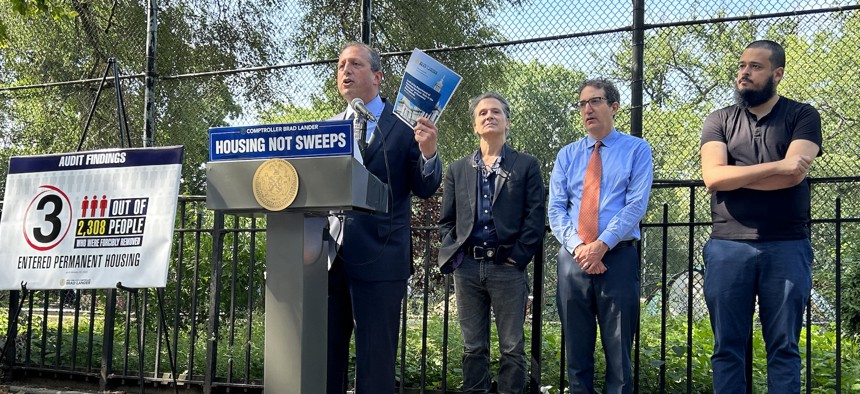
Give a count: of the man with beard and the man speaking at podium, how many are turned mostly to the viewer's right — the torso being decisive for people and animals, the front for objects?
0

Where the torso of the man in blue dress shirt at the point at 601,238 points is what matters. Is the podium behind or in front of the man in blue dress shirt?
in front

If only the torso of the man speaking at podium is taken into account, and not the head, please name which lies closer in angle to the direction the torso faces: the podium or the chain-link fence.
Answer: the podium

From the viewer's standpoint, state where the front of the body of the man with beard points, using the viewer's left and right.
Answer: facing the viewer

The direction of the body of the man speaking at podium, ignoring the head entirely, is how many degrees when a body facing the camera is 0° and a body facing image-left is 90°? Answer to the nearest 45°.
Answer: approximately 45°

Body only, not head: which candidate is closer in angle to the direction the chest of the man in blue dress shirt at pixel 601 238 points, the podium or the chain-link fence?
the podium

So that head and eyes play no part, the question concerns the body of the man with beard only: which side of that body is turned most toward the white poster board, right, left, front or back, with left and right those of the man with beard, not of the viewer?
right
